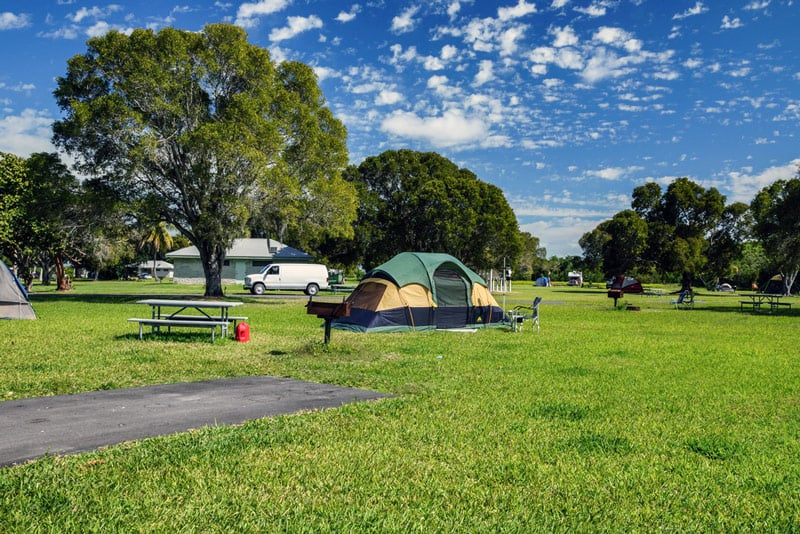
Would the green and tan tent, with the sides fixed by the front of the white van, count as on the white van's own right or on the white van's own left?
on the white van's own left

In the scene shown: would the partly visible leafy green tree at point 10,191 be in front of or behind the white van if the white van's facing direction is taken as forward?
in front

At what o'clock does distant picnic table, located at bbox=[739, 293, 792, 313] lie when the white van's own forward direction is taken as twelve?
The distant picnic table is roughly at 7 o'clock from the white van.

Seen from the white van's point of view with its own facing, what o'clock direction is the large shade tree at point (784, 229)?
The large shade tree is roughly at 7 o'clock from the white van.

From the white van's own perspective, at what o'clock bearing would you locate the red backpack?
The red backpack is roughly at 9 o'clock from the white van.

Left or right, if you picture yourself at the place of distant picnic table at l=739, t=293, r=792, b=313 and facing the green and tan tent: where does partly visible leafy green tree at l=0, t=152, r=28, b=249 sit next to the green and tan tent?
right

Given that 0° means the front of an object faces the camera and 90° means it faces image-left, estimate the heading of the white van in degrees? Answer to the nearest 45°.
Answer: approximately 90°
